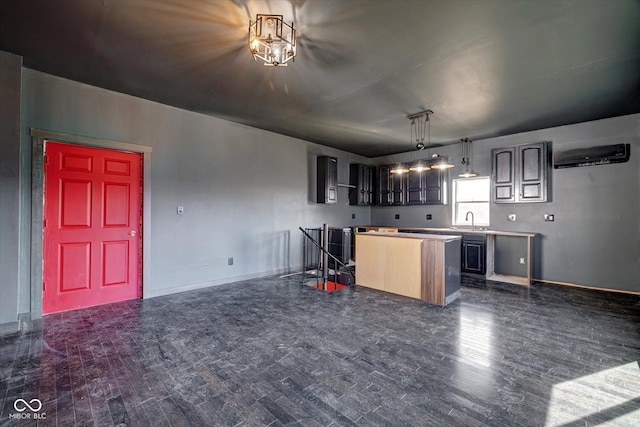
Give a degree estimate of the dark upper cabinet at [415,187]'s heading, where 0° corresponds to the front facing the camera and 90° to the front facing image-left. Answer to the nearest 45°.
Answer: approximately 45°

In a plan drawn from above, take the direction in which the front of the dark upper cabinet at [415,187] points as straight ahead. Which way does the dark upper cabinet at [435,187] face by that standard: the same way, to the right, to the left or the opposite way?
the same way

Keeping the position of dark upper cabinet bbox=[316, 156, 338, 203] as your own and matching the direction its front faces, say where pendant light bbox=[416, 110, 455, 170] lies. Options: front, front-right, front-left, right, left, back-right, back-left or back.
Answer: front

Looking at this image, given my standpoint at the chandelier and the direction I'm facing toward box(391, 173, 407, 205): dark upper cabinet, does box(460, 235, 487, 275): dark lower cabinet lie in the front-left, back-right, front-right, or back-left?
front-right

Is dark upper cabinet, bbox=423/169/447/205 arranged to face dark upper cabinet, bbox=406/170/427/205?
no

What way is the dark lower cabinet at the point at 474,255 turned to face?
toward the camera

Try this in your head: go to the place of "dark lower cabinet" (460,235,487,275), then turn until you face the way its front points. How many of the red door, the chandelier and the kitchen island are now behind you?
0

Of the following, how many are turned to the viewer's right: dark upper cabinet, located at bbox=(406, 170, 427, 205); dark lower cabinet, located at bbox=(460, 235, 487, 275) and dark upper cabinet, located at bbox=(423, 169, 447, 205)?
0

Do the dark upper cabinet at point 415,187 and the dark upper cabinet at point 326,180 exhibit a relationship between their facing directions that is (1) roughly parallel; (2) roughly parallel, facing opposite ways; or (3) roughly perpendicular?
roughly perpendicular
